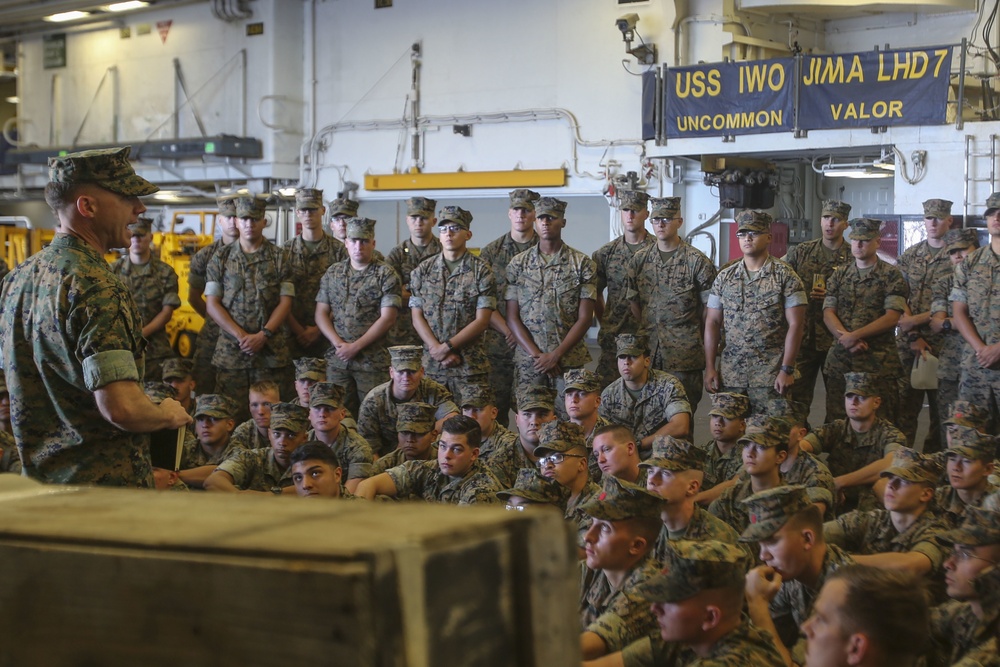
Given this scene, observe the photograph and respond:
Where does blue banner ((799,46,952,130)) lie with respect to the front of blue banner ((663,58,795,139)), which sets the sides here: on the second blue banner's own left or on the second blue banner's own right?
on the second blue banner's own left

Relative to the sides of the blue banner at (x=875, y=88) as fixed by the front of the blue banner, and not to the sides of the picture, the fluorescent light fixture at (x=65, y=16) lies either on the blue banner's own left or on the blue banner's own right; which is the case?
on the blue banner's own right

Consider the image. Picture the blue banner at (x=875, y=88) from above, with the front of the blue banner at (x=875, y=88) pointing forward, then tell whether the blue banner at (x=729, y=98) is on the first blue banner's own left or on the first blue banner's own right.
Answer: on the first blue banner's own right

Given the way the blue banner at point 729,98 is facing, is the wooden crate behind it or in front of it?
in front

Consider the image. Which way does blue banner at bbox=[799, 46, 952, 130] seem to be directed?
toward the camera

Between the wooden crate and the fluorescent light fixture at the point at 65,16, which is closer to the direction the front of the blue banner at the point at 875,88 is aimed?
the wooden crate

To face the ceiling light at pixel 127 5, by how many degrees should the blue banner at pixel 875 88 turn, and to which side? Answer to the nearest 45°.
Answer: approximately 90° to its right

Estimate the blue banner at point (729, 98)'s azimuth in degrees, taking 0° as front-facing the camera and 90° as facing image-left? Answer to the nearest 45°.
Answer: approximately 0°

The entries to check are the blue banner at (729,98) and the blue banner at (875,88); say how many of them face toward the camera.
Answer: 2

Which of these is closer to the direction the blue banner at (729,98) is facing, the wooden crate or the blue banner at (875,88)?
the wooden crate

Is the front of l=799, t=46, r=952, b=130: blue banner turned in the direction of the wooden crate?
yes
